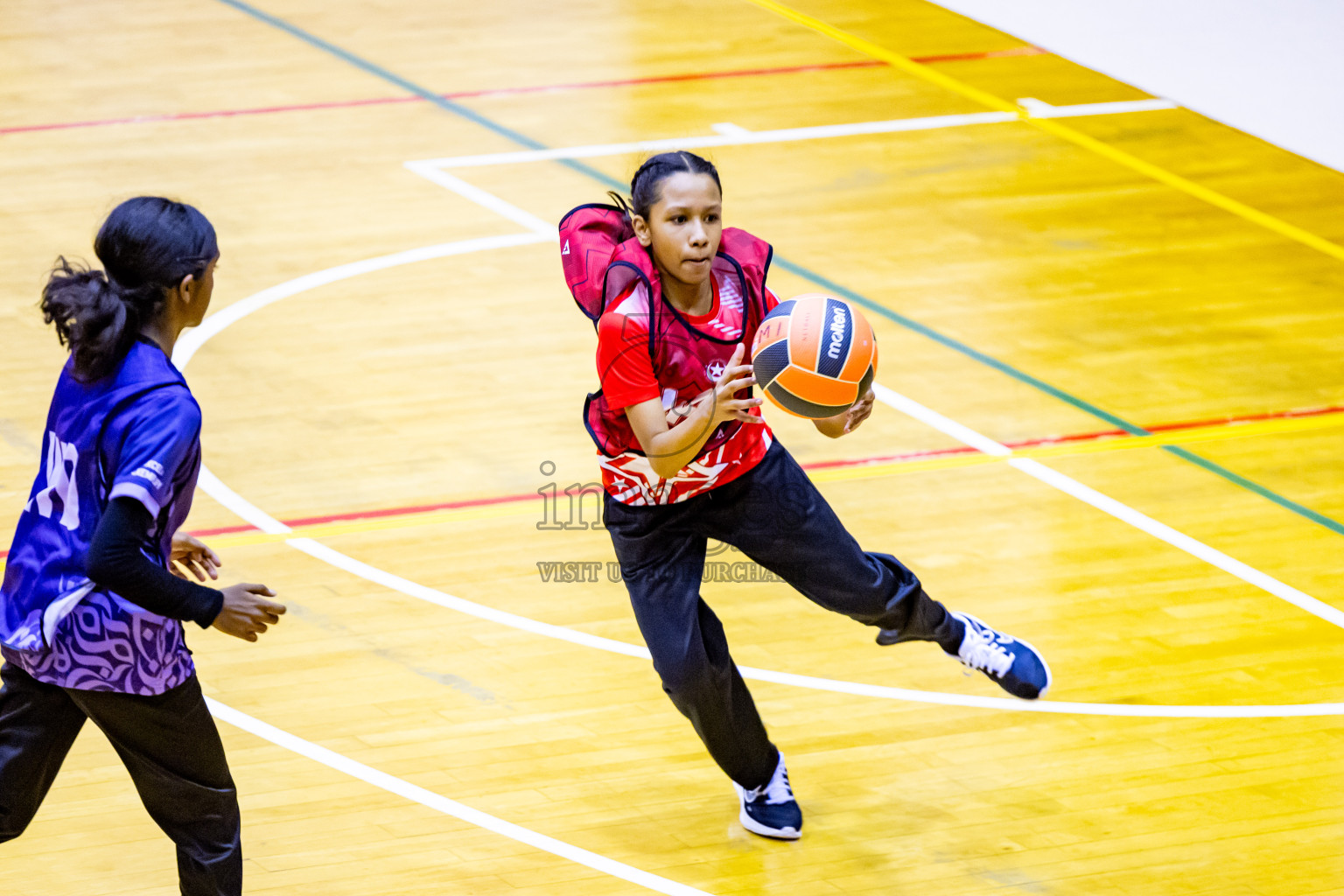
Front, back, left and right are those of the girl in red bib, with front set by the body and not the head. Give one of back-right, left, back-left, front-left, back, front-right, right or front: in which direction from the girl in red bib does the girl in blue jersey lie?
right

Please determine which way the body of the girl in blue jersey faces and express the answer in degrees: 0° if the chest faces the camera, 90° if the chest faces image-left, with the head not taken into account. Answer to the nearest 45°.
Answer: approximately 225°

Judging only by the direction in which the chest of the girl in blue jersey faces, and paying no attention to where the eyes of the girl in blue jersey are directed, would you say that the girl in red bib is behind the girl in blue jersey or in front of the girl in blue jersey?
in front
